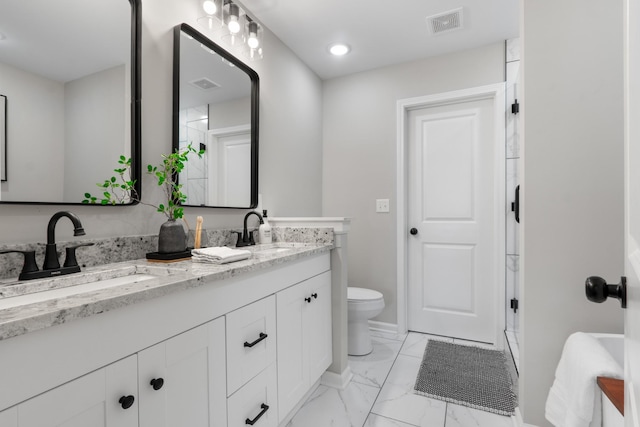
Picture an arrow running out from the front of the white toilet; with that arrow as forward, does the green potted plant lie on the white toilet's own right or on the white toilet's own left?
on the white toilet's own right

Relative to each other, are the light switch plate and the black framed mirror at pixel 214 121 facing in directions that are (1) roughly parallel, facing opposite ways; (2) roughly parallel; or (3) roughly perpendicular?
roughly perpendicular

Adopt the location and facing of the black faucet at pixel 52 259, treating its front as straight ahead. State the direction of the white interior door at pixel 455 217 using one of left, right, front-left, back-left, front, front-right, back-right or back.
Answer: front-left

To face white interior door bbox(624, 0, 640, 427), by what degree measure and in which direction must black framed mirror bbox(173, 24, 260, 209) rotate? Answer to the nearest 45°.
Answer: approximately 45° to its right

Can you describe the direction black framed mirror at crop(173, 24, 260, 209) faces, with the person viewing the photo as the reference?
facing the viewer and to the right of the viewer

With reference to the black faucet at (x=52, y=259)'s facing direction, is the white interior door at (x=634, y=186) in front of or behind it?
in front

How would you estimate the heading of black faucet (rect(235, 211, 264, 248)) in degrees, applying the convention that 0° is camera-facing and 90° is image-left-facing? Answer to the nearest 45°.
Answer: approximately 315°
